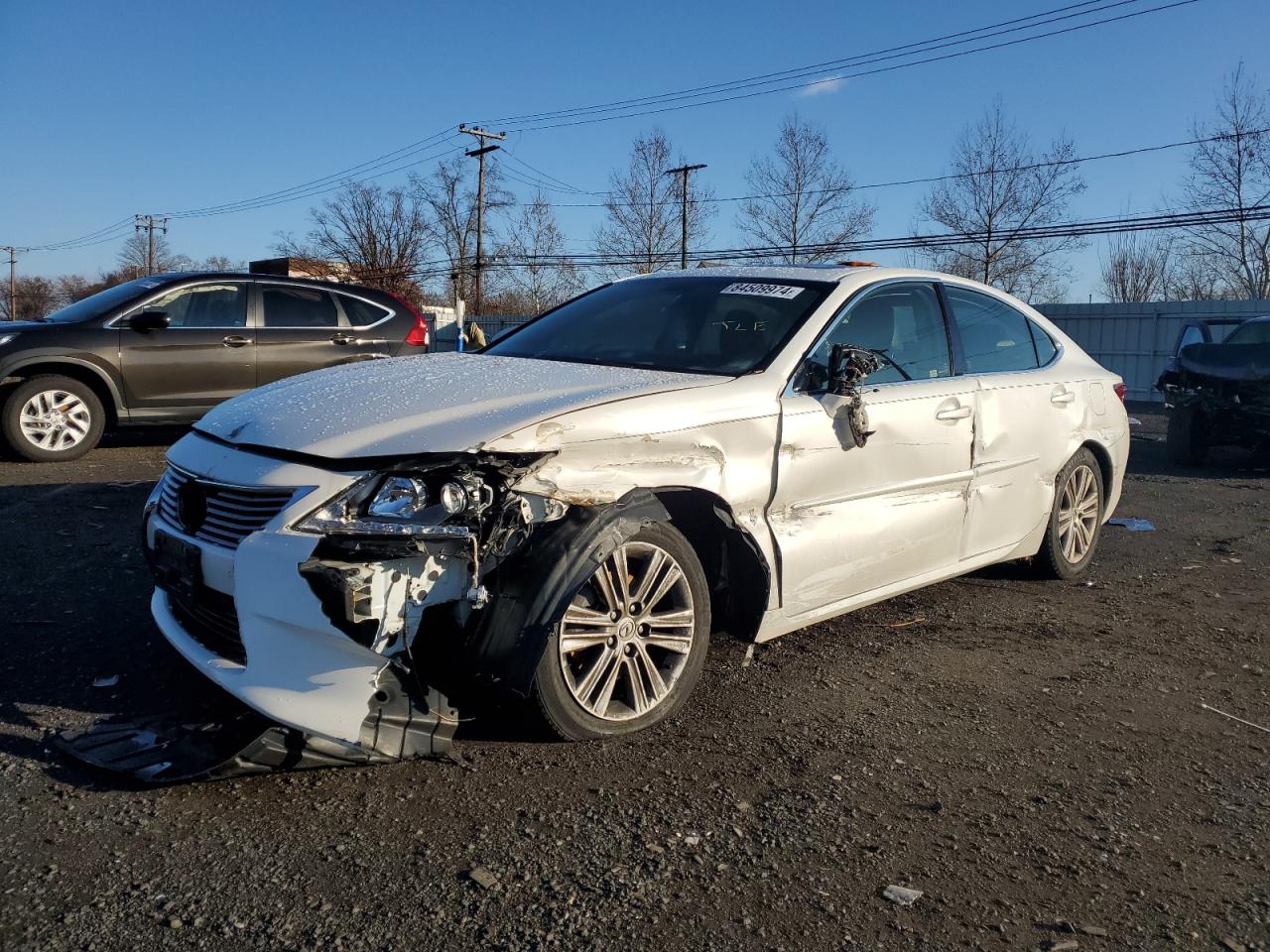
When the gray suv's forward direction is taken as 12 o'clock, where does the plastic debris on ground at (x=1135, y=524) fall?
The plastic debris on ground is roughly at 7 o'clock from the gray suv.

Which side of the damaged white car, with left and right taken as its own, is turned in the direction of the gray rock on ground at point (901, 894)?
left

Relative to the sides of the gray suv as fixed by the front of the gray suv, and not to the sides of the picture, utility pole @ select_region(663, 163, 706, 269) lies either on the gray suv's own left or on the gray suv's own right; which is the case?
on the gray suv's own right

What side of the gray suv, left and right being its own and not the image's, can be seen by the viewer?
left

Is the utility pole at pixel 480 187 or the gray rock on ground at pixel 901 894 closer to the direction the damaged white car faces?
the gray rock on ground

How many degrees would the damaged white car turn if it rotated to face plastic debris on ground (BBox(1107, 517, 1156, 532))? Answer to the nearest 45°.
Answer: approximately 180°

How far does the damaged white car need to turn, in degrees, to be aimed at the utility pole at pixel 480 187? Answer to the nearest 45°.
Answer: approximately 135° to its right
